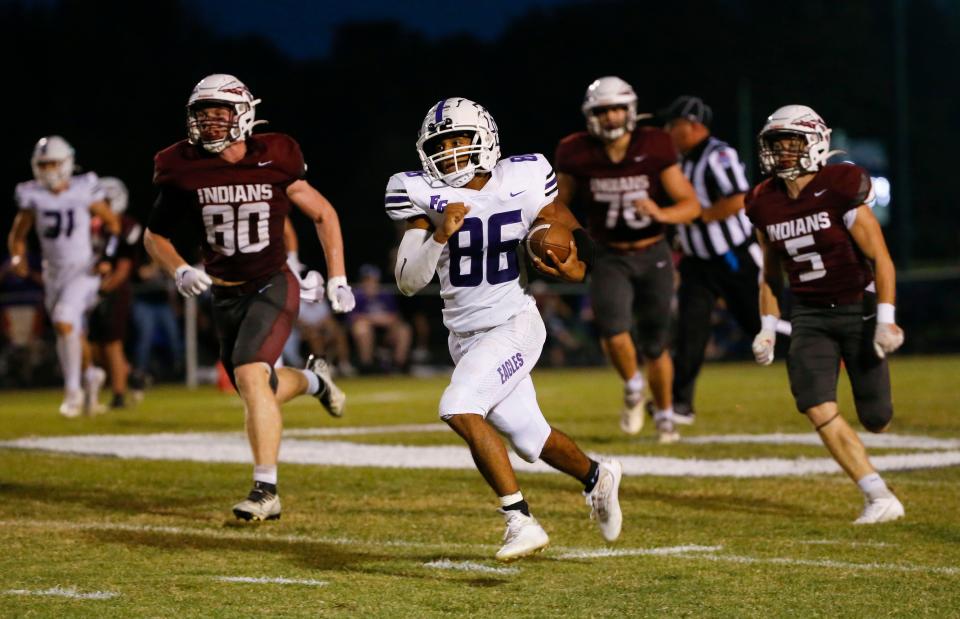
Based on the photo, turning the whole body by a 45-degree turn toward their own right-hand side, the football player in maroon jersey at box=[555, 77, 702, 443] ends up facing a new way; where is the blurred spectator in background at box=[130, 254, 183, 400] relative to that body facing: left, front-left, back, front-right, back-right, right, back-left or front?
right

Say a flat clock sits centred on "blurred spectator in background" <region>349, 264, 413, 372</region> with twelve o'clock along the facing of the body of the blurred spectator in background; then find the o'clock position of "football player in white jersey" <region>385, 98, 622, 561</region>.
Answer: The football player in white jersey is roughly at 12 o'clock from the blurred spectator in background.

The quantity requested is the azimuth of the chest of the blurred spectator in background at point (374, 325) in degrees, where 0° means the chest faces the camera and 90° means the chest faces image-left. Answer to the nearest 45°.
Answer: approximately 0°

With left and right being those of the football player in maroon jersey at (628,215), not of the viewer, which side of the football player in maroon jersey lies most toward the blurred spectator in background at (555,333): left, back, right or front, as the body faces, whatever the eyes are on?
back

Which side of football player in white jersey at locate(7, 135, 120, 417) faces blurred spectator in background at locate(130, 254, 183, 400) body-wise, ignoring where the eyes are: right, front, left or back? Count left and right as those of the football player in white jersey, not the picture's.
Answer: back

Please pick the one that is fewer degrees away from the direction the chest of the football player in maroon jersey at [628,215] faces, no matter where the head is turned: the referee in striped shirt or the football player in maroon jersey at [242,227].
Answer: the football player in maroon jersey

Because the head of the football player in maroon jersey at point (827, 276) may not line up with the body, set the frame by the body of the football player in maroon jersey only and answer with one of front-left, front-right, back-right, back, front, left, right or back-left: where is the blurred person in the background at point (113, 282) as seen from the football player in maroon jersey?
right

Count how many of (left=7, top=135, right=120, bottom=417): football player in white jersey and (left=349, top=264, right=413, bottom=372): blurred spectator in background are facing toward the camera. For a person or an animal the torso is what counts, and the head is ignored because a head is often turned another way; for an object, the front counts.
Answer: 2

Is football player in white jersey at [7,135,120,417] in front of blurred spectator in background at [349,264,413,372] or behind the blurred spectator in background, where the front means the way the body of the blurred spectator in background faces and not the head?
in front

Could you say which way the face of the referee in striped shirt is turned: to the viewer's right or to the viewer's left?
to the viewer's left

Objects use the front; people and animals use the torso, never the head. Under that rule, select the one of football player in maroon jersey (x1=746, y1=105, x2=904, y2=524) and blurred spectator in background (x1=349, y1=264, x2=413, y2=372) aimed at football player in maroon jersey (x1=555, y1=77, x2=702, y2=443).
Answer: the blurred spectator in background

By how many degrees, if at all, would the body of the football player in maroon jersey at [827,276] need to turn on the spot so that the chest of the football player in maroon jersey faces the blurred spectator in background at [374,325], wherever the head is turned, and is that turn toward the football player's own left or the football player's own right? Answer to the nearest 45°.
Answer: approximately 90° to the football player's own right

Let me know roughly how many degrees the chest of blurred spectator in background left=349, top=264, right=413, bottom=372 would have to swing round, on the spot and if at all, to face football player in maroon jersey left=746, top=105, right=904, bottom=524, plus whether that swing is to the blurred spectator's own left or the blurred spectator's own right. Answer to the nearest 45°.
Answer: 0° — they already face them
